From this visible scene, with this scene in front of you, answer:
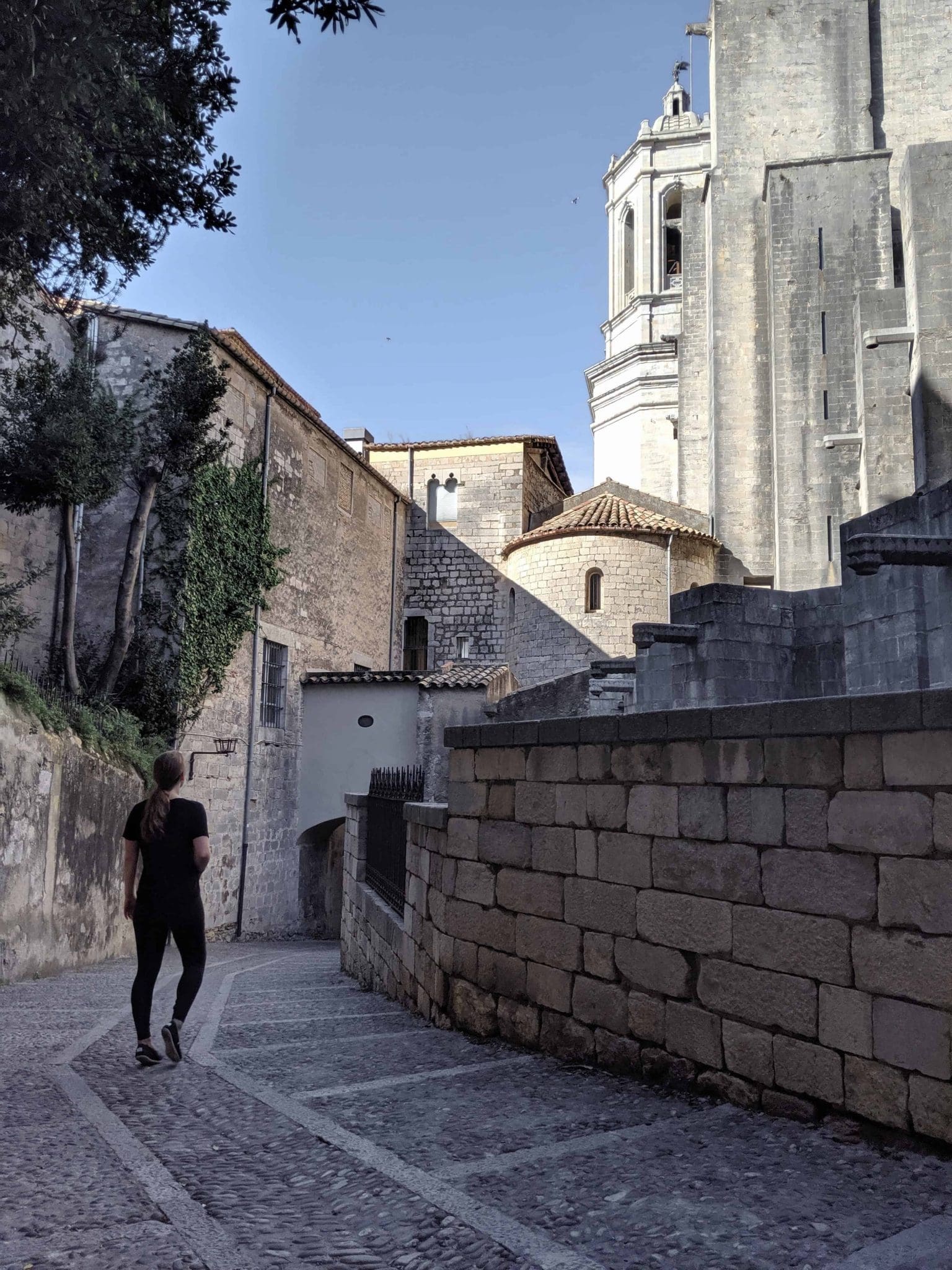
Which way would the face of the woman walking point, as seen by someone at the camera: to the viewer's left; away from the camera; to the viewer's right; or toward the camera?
away from the camera

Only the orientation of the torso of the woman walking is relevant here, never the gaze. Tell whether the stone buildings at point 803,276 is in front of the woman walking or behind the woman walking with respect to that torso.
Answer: in front

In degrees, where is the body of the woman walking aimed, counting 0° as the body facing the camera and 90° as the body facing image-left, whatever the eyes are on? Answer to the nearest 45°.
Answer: approximately 180°

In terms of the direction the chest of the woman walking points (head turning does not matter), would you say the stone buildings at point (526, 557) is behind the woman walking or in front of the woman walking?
in front

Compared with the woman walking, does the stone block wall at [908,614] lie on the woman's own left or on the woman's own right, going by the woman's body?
on the woman's own right

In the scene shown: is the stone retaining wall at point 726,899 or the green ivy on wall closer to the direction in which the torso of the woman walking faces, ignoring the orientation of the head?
the green ivy on wall

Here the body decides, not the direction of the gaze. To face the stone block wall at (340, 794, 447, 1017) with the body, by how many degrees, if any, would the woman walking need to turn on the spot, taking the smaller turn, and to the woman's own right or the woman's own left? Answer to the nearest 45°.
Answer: approximately 45° to the woman's own right

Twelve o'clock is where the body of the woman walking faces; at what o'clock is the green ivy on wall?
The green ivy on wall is roughly at 12 o'clock from the woman walking.
